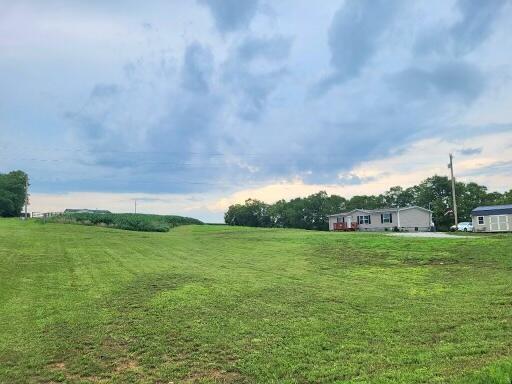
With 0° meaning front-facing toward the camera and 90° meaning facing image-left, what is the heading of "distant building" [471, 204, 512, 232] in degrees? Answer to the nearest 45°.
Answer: approximately 0°
